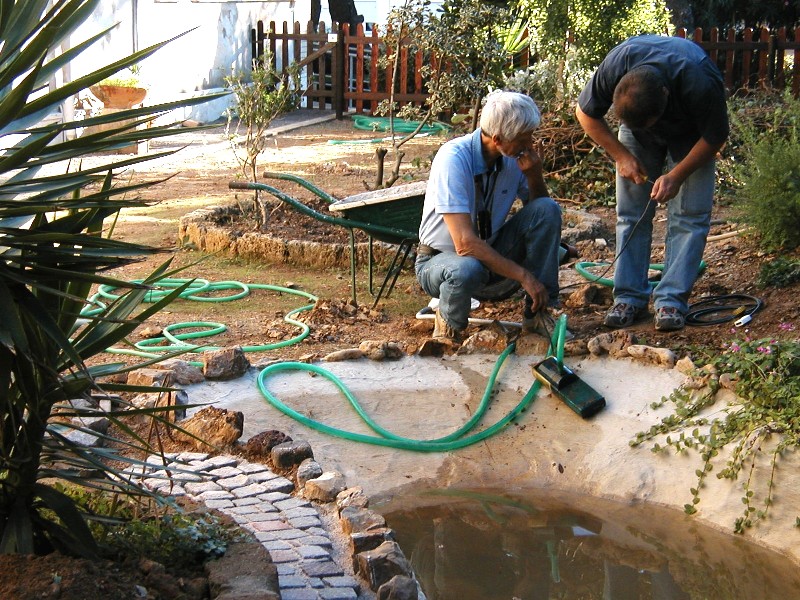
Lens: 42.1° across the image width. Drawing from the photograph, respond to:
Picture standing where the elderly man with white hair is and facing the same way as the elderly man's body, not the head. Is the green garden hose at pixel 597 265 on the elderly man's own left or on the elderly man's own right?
on the elderly man's own left

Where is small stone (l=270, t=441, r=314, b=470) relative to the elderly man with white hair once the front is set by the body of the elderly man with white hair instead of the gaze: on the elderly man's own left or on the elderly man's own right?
on the elderly man's own right

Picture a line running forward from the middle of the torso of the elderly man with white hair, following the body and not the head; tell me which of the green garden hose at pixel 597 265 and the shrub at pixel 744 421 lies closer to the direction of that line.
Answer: the shrub

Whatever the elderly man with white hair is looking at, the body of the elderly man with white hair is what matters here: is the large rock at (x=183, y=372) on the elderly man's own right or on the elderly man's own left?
on the elderly man's own right

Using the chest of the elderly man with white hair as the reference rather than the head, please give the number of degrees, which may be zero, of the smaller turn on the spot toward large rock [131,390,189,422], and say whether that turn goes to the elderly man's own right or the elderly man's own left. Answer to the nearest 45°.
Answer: approximately 90° to the elderly man's own right

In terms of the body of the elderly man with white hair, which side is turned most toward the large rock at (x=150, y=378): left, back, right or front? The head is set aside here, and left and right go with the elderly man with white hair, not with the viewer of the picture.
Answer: right

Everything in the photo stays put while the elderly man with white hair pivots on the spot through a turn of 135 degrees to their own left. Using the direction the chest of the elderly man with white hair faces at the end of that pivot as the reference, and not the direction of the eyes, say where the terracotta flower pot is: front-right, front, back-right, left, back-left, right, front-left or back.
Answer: front-left

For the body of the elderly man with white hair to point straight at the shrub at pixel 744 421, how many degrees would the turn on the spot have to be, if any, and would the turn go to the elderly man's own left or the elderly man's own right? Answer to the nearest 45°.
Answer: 0° — they already face it

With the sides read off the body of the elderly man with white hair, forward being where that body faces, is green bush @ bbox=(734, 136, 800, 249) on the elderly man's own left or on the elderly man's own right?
on the elderly man's own left

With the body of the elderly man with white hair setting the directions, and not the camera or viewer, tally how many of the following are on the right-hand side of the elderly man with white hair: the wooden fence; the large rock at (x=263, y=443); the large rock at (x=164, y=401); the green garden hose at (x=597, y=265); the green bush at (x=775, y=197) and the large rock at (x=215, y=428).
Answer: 3

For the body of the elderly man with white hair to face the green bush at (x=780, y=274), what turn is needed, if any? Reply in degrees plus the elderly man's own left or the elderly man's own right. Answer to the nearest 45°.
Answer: approximately 45° to the elderly man's own left

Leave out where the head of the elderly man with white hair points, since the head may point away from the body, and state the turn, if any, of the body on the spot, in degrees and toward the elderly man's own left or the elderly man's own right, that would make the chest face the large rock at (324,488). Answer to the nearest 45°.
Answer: approximately 45° to the elderly man's own right

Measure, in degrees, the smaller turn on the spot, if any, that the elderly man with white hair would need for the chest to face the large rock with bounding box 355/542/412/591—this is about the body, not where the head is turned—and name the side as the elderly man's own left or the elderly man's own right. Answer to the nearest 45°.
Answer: approximately 45° to the elderly man's own right

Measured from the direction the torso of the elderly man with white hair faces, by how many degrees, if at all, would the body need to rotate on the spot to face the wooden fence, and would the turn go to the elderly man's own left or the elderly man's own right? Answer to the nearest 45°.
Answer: approximately 135° to the elderly man's own left

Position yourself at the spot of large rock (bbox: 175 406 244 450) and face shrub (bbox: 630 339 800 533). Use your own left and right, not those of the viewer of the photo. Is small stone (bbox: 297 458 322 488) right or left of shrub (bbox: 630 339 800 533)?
right

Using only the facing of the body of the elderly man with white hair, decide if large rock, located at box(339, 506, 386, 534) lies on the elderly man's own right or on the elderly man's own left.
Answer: on the elderly man's own right
